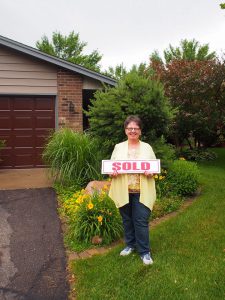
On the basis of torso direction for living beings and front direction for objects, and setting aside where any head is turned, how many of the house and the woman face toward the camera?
2

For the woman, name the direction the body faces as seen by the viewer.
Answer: toward the camera

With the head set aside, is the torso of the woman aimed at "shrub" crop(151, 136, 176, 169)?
no

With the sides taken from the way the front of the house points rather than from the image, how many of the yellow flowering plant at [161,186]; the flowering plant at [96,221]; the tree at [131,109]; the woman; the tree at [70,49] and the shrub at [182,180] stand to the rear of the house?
1

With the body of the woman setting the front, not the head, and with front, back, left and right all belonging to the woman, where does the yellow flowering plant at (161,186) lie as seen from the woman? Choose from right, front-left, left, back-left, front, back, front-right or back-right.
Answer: back

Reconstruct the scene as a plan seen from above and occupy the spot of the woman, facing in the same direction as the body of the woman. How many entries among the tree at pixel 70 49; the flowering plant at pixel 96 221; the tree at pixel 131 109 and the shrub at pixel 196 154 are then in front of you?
0

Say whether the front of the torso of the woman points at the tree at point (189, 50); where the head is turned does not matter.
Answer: no

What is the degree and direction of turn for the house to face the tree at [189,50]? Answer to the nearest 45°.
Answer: approximately 135° to its left

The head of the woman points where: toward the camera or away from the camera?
toward the camera

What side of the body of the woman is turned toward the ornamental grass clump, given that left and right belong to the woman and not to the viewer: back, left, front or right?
back

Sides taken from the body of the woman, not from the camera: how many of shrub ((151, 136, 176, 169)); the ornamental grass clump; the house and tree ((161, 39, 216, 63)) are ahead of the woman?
0

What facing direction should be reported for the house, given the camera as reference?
facing the viewer

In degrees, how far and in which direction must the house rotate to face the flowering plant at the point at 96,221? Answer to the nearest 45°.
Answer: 0° — it already faces it

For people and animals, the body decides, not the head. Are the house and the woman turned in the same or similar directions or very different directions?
same or similar directions

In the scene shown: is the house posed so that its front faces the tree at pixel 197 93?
no

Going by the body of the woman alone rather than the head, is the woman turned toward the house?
no
